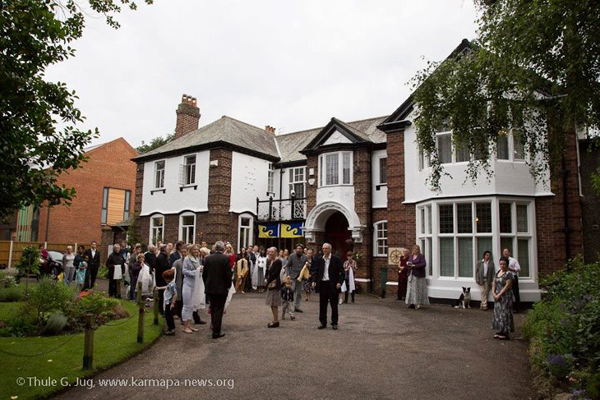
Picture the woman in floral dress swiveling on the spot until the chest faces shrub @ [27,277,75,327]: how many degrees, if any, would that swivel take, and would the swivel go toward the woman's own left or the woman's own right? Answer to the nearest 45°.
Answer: approximately 45° to the woman's own right

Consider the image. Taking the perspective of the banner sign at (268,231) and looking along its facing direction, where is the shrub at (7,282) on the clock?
The shrub is roughly at 2 o'clock from the banner sign.

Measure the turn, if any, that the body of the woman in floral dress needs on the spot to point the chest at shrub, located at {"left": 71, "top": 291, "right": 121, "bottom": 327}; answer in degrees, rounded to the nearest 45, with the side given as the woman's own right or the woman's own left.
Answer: approximately 45° to the woman's own right

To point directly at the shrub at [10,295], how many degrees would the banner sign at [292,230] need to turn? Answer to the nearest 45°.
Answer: approximately 45° to its right

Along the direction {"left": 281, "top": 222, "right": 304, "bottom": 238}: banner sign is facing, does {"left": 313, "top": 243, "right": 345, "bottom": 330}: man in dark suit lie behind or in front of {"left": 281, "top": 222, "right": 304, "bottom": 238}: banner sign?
in front

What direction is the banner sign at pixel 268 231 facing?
toward the camera

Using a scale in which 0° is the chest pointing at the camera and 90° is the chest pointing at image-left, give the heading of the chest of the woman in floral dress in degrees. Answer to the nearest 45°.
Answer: approximately 45°

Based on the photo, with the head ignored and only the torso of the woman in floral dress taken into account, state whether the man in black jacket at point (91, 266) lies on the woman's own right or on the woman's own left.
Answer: on the woman's own right

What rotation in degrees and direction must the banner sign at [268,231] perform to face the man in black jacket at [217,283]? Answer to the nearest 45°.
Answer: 0° — it already faces them

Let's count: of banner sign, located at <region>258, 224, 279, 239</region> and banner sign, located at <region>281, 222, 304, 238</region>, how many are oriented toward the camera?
2

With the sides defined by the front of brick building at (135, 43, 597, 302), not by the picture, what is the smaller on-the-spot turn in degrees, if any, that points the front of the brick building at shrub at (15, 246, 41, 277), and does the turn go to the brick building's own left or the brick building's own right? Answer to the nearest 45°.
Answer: approximately 45° to the brick building's own right

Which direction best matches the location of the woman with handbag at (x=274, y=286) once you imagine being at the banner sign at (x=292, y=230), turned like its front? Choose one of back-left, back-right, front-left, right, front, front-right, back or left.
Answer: front

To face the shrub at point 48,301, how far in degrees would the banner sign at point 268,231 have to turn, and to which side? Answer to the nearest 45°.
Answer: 0° — it already faces it
